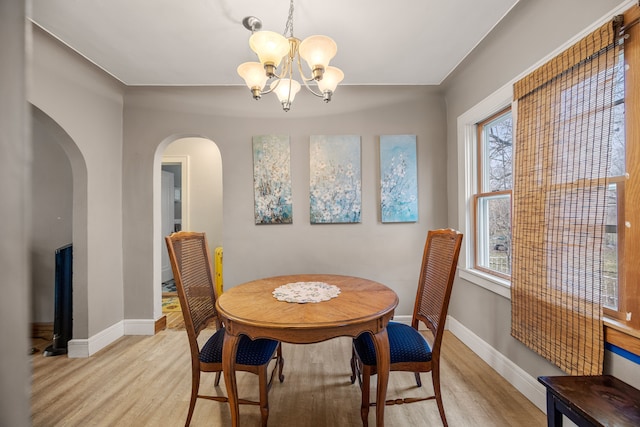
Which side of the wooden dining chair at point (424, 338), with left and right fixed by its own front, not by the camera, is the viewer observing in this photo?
left

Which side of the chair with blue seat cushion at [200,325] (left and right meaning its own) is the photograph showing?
right

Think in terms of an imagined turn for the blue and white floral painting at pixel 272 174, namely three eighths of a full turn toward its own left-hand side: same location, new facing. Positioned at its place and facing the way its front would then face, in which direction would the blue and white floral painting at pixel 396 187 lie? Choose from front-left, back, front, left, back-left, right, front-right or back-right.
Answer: front-right

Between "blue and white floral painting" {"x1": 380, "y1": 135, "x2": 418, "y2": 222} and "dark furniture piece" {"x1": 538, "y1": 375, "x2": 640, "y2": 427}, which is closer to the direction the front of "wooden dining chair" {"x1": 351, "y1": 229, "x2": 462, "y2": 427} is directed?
the blue and white floral painting

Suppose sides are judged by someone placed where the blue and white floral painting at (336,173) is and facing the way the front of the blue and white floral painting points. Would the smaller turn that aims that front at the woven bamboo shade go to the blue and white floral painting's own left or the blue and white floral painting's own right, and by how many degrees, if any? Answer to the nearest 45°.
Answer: approximately 45° to the blue and white floral painting's own left

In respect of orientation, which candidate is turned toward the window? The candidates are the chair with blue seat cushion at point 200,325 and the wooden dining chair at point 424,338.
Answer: the chair with blue seat cushion

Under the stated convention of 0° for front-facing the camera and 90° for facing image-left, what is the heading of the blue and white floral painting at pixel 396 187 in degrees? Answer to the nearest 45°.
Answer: approximately 0°

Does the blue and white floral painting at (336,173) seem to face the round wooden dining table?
yes

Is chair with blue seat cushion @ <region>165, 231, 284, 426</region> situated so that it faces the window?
yes

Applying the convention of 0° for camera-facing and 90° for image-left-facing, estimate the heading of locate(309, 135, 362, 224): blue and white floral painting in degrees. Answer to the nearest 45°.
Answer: approximately 0°
